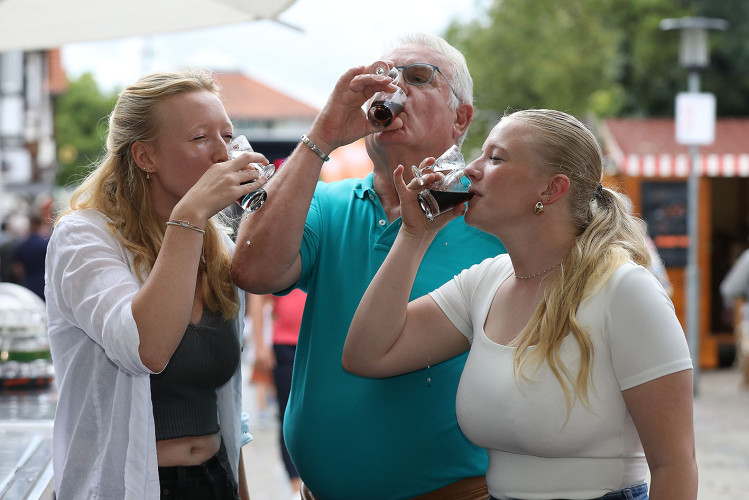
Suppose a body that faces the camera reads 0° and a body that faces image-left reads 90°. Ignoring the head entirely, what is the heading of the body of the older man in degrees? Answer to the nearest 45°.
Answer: approximately 45°

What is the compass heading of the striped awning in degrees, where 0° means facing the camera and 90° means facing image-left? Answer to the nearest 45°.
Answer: approximately 0°

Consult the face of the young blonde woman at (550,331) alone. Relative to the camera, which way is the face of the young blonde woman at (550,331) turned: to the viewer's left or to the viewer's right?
to the viewer's left

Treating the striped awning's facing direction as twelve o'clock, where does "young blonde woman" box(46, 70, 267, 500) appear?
The young blonde woman is roughly at 12 o'clock from the striped awning.

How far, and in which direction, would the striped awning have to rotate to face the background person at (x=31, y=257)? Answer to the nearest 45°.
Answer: approximately 45° to its right

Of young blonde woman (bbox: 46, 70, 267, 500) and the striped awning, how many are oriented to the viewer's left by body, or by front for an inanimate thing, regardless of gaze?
0

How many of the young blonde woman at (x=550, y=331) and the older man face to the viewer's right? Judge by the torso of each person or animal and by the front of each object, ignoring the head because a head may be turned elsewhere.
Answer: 0

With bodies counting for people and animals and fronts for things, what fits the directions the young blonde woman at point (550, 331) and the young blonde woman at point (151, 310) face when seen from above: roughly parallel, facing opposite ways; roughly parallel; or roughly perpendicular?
roughly perpendicular
